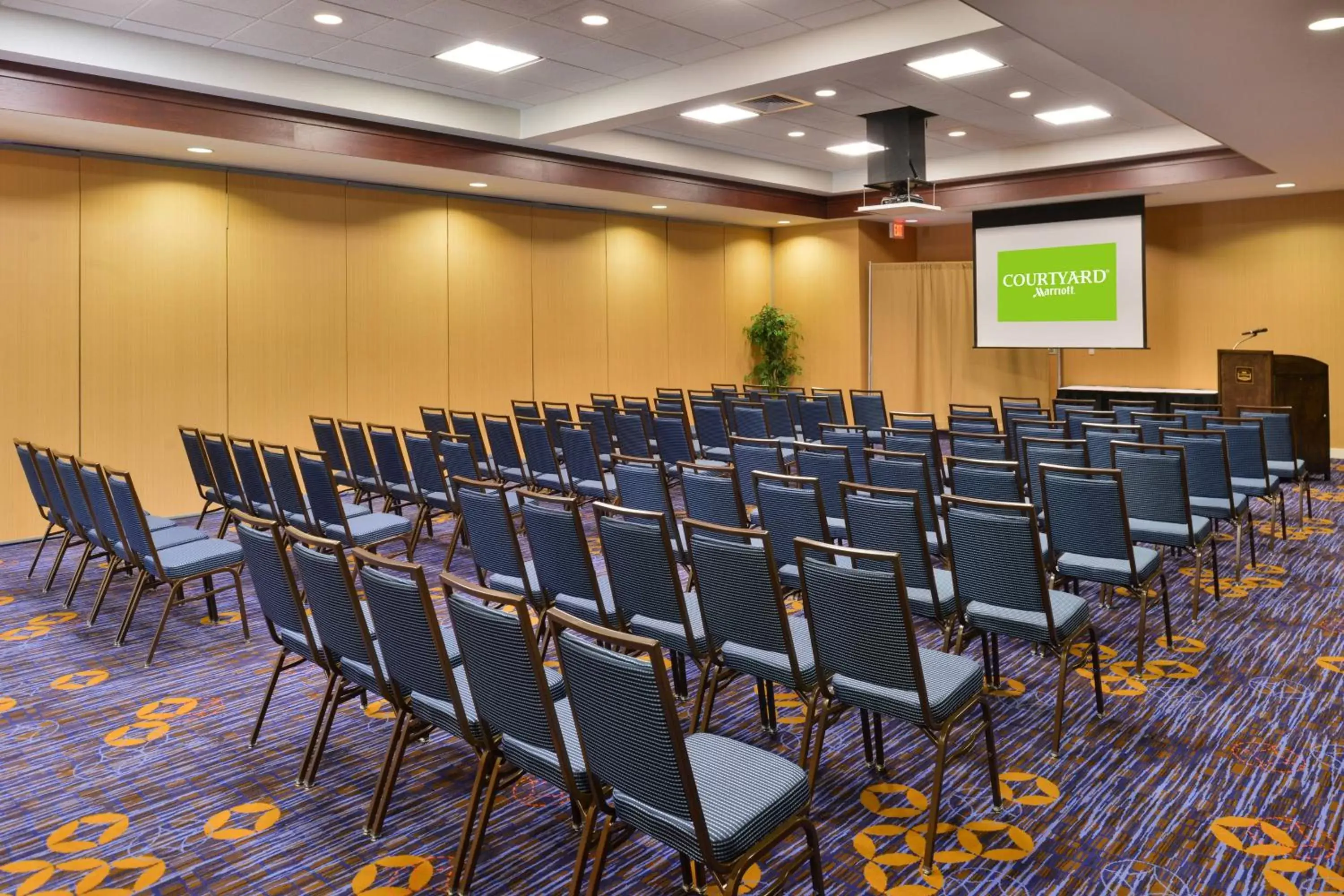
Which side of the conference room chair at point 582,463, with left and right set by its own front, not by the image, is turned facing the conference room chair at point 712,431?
front

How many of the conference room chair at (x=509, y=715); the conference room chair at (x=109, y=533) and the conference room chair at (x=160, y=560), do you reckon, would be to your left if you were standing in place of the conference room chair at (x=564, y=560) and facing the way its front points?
2

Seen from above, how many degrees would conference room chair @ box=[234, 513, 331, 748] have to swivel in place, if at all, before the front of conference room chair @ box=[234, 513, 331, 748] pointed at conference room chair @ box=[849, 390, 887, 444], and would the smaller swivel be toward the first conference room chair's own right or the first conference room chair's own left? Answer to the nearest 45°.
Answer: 0° — it already faces it

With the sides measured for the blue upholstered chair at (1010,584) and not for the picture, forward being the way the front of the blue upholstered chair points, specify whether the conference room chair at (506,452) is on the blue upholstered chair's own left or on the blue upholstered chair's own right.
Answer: on the blue upholstered chair's own left

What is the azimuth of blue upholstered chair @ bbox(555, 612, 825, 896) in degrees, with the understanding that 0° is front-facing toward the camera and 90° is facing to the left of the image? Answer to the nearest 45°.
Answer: approximately 225°

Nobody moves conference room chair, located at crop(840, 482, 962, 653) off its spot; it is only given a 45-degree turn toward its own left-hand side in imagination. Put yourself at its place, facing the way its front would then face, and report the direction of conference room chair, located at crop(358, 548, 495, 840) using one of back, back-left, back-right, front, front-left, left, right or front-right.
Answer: back-left

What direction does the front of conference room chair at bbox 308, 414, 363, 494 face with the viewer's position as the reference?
facing away from the viewer and to the right of the viewer

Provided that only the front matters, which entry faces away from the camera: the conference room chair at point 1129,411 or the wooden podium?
the conference room chair

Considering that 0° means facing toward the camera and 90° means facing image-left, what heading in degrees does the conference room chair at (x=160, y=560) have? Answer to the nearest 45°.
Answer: approximately 225°

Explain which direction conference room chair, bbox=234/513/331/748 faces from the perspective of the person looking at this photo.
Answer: facing away from the viewer and to the right of the viewer

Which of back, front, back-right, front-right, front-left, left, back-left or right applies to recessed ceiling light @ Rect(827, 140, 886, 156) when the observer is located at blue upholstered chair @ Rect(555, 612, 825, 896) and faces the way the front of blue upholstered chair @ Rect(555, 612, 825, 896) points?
front-left

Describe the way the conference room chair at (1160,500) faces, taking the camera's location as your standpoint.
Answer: facing away from the viewer and to the right of the viewer

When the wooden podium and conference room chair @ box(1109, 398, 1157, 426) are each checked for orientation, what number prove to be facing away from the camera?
1

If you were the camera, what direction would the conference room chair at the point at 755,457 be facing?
facing away from the viewer and to the right of the viewer

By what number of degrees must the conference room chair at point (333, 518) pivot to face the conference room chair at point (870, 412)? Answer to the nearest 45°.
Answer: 0° — it already faces it
